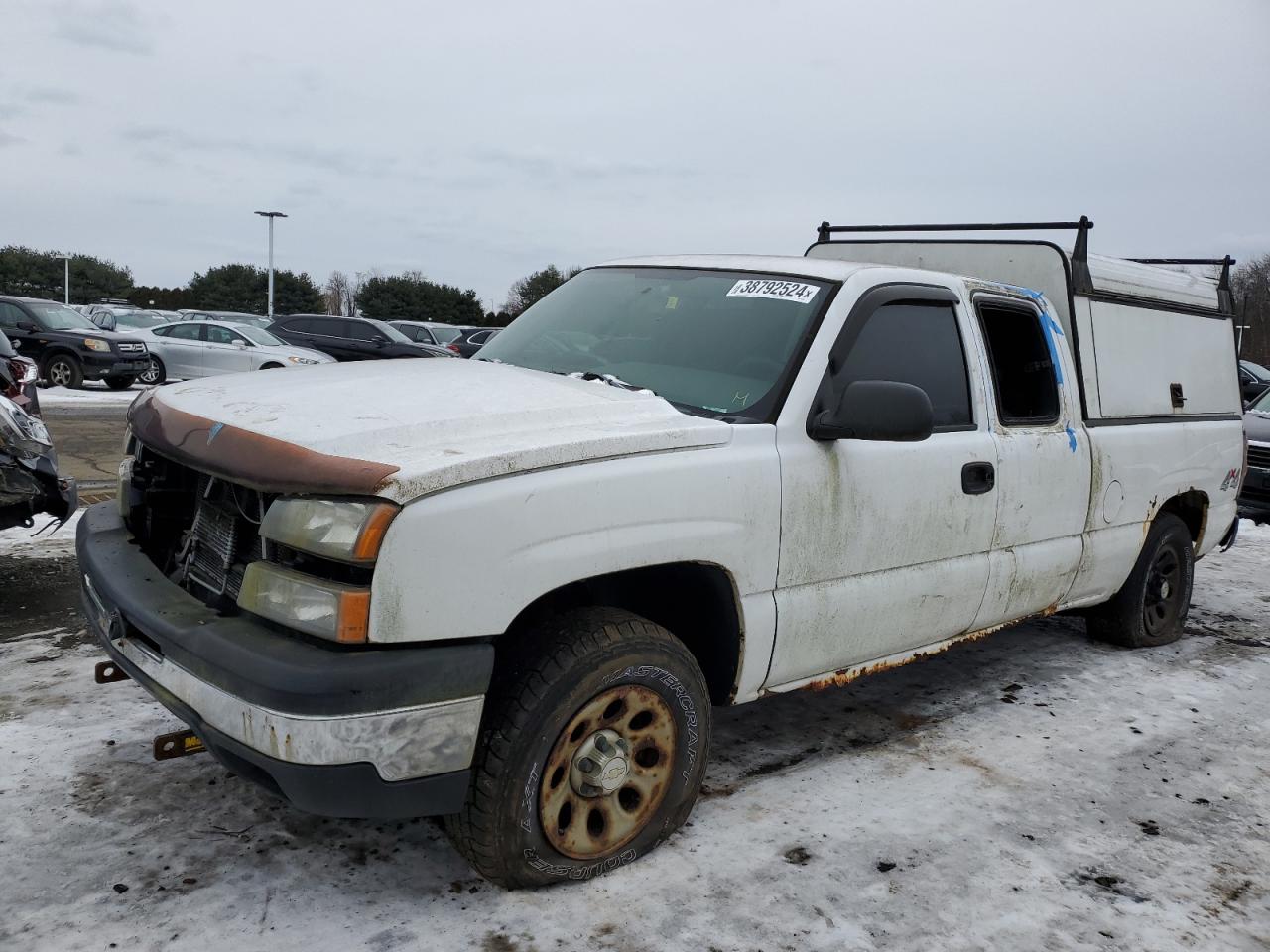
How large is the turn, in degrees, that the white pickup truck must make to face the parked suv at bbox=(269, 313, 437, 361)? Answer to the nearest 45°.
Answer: approximately 135° to its right

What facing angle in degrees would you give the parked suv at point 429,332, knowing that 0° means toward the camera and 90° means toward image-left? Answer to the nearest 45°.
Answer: approximately 315°

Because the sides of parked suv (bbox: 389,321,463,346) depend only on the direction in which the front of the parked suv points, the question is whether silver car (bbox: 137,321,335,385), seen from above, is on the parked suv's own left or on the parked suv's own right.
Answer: on the parked suv's own right

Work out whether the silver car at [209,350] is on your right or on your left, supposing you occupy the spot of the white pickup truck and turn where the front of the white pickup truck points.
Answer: on your right

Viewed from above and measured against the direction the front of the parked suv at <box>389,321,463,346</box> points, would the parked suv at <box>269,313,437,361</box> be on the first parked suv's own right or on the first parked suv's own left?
on the first parked suv's own right

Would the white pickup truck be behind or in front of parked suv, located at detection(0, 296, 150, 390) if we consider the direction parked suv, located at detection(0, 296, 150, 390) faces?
in front

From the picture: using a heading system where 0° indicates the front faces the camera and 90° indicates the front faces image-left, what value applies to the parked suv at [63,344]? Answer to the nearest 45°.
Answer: approximately 315°

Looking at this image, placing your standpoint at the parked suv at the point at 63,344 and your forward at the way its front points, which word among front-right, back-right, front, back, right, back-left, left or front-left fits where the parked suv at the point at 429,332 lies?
left
